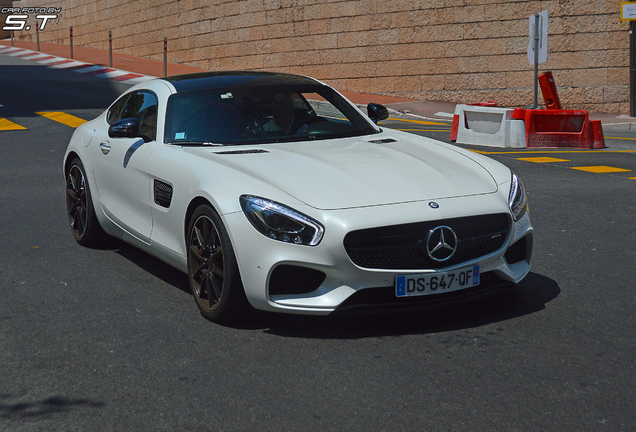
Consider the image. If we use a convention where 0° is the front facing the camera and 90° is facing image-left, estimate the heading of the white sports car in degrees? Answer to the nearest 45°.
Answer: approximately 315°

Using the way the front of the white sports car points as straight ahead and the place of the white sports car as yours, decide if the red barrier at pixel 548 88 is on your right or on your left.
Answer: on your left

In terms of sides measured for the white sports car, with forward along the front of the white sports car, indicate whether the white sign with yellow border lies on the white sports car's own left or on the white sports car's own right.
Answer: on the white sports car's own left

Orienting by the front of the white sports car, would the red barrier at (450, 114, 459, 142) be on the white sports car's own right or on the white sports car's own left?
on the white sports car's own left

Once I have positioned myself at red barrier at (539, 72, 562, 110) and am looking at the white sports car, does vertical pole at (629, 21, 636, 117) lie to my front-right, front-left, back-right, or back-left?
back-left

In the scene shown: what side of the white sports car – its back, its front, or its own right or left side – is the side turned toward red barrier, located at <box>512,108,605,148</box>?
left

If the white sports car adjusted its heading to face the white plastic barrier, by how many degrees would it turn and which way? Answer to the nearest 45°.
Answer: approximately 135° to its left

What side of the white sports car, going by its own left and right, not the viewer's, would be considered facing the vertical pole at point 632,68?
left
